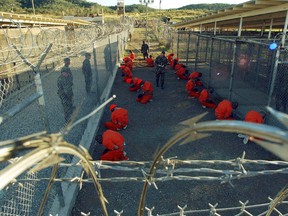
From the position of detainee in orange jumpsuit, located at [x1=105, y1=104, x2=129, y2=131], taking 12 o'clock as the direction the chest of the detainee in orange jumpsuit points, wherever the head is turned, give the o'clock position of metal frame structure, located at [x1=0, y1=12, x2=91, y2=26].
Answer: The metal frame structure is roughly at 2 o'clock from the detainee in orange jumpsuit.

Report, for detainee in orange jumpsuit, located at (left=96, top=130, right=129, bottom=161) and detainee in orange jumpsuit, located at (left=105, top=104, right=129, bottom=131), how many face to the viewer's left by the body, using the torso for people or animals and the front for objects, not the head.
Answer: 2

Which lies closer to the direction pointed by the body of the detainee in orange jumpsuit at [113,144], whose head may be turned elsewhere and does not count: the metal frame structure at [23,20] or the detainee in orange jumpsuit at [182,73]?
the metal frame structure

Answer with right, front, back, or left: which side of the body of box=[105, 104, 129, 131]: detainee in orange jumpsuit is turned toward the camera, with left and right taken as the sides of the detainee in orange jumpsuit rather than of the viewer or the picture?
left

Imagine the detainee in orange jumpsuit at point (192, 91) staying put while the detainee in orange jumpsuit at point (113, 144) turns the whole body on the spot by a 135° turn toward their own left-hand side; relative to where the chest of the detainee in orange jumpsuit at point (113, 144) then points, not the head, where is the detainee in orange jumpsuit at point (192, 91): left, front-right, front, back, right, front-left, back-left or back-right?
left

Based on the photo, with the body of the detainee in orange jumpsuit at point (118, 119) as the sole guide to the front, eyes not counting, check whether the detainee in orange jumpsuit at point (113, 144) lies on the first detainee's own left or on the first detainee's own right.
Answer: on the first detainee's own left

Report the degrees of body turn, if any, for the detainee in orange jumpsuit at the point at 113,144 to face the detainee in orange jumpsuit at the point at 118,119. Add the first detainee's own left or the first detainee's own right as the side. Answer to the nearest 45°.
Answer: approximately 90° to the first detainee's own right

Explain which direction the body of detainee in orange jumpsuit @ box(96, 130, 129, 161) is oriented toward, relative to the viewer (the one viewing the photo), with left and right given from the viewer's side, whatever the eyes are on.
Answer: facing to the left of the viewer

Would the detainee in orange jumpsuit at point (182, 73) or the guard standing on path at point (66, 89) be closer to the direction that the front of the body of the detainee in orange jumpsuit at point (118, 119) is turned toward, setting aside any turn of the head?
the guard standing on path
